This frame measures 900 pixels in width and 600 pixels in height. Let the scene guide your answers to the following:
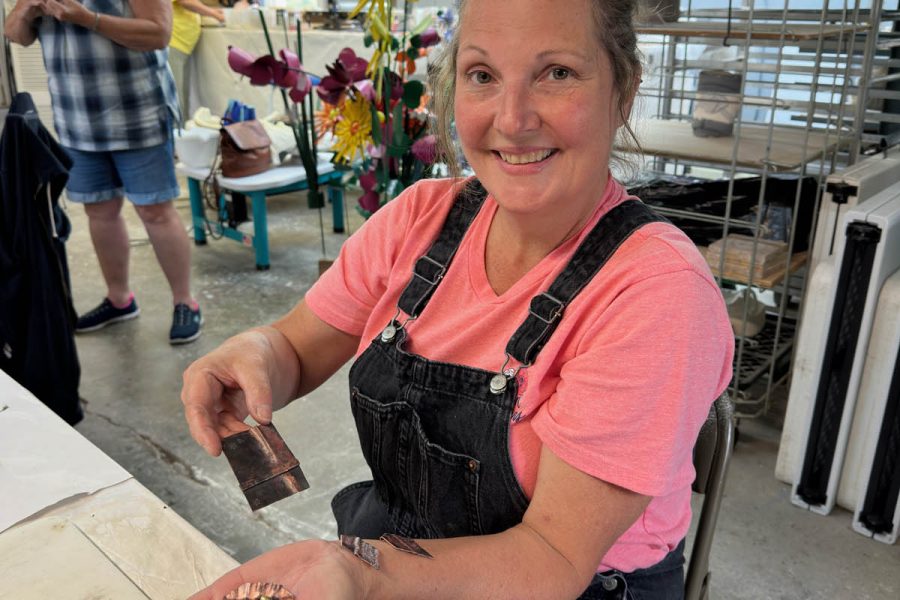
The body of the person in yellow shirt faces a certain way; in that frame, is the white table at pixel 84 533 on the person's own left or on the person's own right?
on the person's own right

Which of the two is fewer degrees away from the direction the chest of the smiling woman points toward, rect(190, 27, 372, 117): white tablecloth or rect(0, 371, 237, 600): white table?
the white table

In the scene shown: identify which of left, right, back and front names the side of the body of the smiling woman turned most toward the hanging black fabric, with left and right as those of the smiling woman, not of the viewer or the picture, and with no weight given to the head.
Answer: right

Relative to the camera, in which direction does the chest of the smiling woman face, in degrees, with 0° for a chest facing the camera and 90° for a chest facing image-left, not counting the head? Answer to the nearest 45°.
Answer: approximately 45°

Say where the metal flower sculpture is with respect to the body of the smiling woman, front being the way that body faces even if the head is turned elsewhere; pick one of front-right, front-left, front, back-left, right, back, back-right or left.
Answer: back-right

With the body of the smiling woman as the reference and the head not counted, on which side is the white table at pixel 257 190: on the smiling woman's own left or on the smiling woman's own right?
on the smiling woman's own right

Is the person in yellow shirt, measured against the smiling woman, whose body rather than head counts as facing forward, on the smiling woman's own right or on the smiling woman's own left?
on the smiling woman's own right
